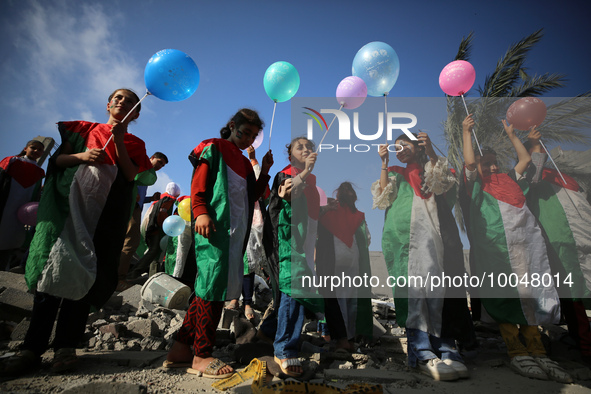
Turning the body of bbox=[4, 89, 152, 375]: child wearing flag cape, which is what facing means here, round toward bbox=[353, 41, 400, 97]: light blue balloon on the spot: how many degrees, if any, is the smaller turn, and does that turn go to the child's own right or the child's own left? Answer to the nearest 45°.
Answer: approximately 90° to the child's own left

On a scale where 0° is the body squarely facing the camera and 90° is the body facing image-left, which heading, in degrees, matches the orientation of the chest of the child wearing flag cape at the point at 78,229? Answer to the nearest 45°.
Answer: approximately 0°

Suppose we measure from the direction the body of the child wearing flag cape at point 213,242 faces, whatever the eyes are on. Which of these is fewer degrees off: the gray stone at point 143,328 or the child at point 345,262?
the child

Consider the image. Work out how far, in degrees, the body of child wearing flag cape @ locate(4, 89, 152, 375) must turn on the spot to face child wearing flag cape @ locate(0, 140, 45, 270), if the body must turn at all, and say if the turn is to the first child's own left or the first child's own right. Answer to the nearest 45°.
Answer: approximately 180°

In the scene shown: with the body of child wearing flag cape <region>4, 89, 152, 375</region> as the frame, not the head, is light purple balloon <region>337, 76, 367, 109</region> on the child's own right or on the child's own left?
on the child's own left

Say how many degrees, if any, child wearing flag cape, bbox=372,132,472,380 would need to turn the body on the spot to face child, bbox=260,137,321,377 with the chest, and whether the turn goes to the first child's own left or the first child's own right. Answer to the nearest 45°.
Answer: approximately 45° to the first child's own right

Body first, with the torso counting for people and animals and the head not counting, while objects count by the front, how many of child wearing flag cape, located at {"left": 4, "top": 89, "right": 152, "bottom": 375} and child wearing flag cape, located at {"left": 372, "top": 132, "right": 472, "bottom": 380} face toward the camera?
2

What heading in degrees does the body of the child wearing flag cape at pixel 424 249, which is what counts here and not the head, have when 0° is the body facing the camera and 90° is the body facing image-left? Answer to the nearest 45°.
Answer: approximately 0°
